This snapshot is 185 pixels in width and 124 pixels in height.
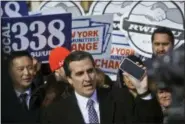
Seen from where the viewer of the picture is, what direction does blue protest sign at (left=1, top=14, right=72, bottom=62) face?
facing the viewer

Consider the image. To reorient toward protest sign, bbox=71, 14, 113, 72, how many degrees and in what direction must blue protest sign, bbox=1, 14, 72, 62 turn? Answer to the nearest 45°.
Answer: approximately 90° to its left

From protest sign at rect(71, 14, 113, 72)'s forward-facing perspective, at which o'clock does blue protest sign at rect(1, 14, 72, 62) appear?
The blue protest sign is roughly at 3 o'clock from the protest sign.

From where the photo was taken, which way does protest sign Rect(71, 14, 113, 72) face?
toward the camera

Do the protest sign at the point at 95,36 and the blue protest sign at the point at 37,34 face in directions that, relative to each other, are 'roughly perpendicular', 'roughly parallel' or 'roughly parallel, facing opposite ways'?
roughly parallel

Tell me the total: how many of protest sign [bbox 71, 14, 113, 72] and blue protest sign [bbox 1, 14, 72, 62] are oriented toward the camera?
2
